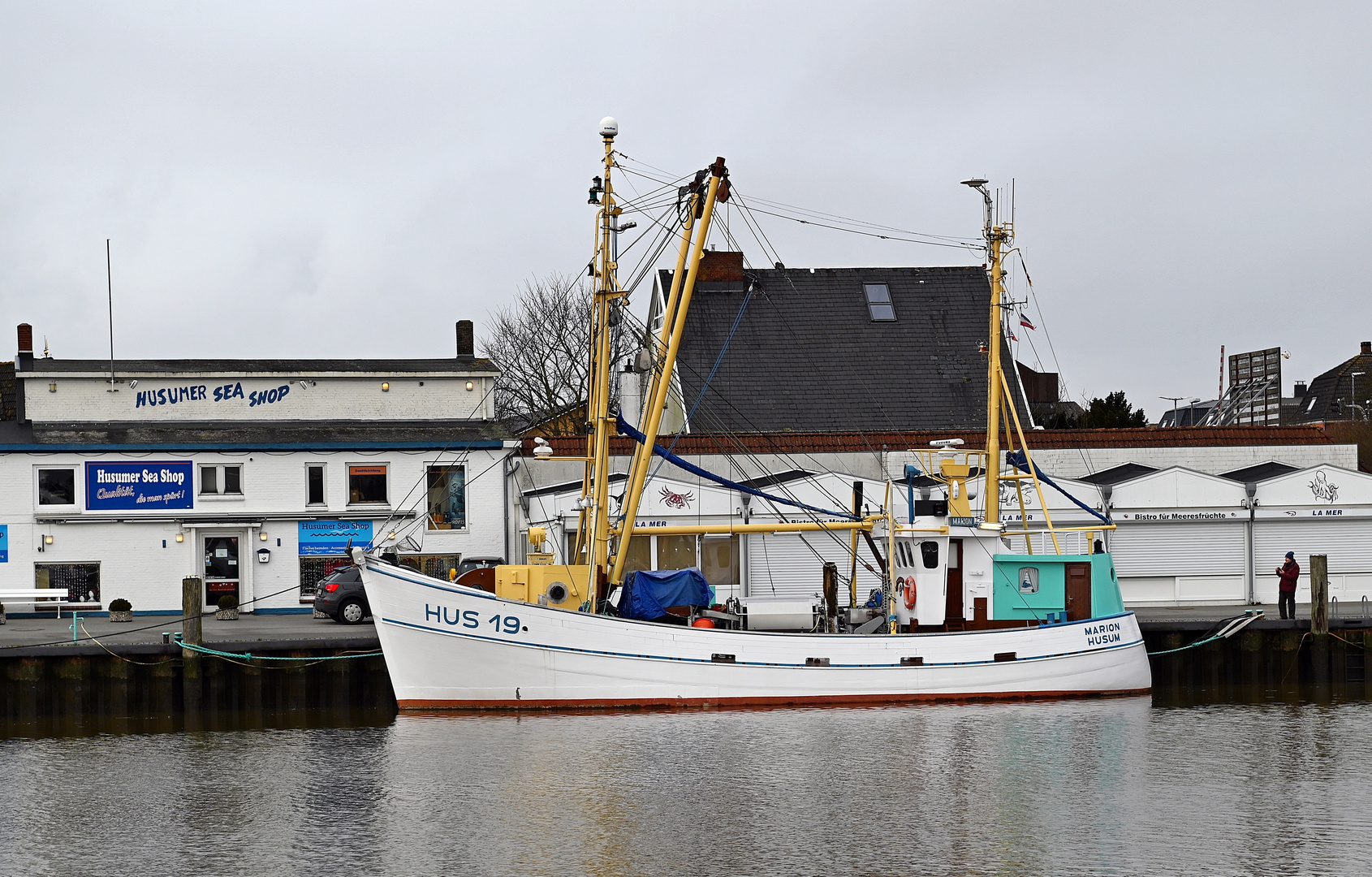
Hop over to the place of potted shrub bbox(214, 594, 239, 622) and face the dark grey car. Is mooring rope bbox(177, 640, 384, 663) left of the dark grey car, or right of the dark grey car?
right

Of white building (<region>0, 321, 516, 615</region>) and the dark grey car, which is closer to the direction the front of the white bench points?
the dark grey car

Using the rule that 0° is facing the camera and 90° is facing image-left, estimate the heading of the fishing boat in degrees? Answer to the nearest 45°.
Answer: approximately 90°

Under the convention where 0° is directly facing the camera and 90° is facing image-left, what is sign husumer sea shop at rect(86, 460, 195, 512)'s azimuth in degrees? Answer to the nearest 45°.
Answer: approximately 0°

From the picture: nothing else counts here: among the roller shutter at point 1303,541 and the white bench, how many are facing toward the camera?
2

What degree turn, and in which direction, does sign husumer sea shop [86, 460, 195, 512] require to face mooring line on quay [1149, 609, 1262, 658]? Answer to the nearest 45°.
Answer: approximately 45° to its left

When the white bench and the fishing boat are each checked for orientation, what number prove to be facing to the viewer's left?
1
